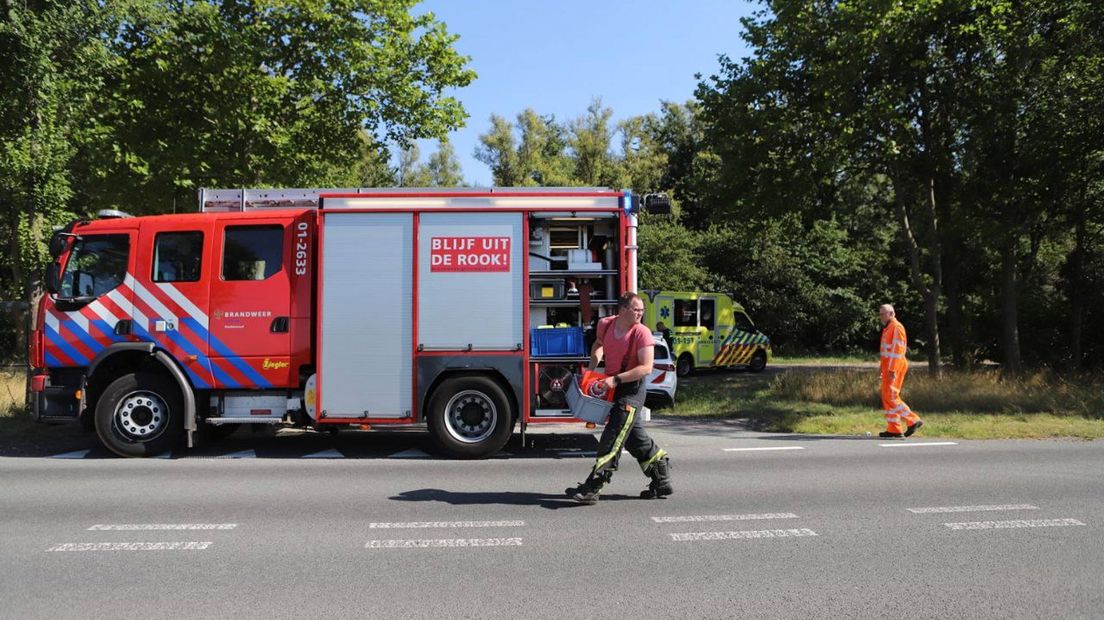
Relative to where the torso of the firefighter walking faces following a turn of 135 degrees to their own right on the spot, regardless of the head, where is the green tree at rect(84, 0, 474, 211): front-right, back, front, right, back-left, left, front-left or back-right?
front-left

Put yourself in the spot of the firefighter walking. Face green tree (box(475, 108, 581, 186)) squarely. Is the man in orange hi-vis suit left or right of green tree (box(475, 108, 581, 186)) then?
right

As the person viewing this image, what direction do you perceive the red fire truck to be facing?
facing to the left of the viewer

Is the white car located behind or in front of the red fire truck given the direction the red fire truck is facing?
behind

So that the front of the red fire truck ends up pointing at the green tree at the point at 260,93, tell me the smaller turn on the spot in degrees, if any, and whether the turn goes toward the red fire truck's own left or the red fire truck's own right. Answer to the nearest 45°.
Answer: approximately 90° to the red fire truck's own right

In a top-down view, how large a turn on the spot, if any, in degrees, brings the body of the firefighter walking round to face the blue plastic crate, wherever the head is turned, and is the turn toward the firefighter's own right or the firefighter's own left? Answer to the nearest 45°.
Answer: approximately 135° to the firefighter's own right
